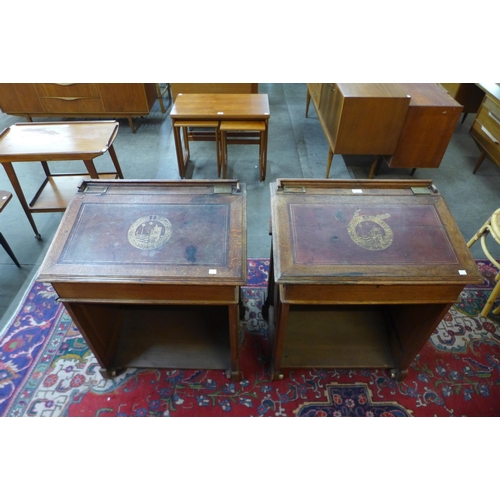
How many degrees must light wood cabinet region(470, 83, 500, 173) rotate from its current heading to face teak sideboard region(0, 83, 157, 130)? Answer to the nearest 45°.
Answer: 0° — it already faces it

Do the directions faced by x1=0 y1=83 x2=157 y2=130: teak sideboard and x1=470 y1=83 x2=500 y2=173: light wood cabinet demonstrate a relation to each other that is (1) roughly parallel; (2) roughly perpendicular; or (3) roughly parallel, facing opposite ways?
roughly perpendicular

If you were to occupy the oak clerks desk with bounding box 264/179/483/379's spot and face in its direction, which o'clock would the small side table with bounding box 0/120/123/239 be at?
The small side table is roughly at 3 o'clock from the oak clerks desk.

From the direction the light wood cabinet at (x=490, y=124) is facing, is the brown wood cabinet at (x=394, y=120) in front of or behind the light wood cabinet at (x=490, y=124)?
in front

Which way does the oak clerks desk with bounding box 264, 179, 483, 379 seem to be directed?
toward the camera

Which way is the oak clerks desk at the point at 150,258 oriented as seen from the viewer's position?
toward the camera

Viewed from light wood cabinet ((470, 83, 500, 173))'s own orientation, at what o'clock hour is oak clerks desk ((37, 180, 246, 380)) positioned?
The oak clerks desk is roughly at 11 o'clock from the light wood cabinet.

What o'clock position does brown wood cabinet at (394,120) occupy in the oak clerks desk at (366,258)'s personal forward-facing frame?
The brown wood cabinet is roughly at 6 o'clock from the oak clerks desk.

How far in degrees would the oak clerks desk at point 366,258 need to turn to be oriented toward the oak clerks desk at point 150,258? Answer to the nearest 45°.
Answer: approximately 45° to its right
